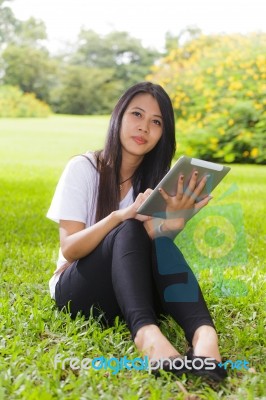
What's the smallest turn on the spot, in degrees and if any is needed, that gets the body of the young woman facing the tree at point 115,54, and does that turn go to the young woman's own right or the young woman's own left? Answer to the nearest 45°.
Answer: approximately 135° to the young woman's own left

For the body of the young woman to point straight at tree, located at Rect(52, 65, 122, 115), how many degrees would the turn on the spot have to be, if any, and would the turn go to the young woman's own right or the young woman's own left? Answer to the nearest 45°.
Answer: approximately 135° to the young woman's own left

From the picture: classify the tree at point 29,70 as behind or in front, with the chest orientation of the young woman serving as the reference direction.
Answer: behind

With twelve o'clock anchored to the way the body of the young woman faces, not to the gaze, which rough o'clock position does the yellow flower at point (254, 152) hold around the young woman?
The yellow flower is roughly at 8 o'clock from the young woman.

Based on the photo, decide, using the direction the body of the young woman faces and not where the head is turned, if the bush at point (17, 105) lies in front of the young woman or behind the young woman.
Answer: behind

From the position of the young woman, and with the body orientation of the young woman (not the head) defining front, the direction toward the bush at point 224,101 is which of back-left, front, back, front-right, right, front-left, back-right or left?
back-left
